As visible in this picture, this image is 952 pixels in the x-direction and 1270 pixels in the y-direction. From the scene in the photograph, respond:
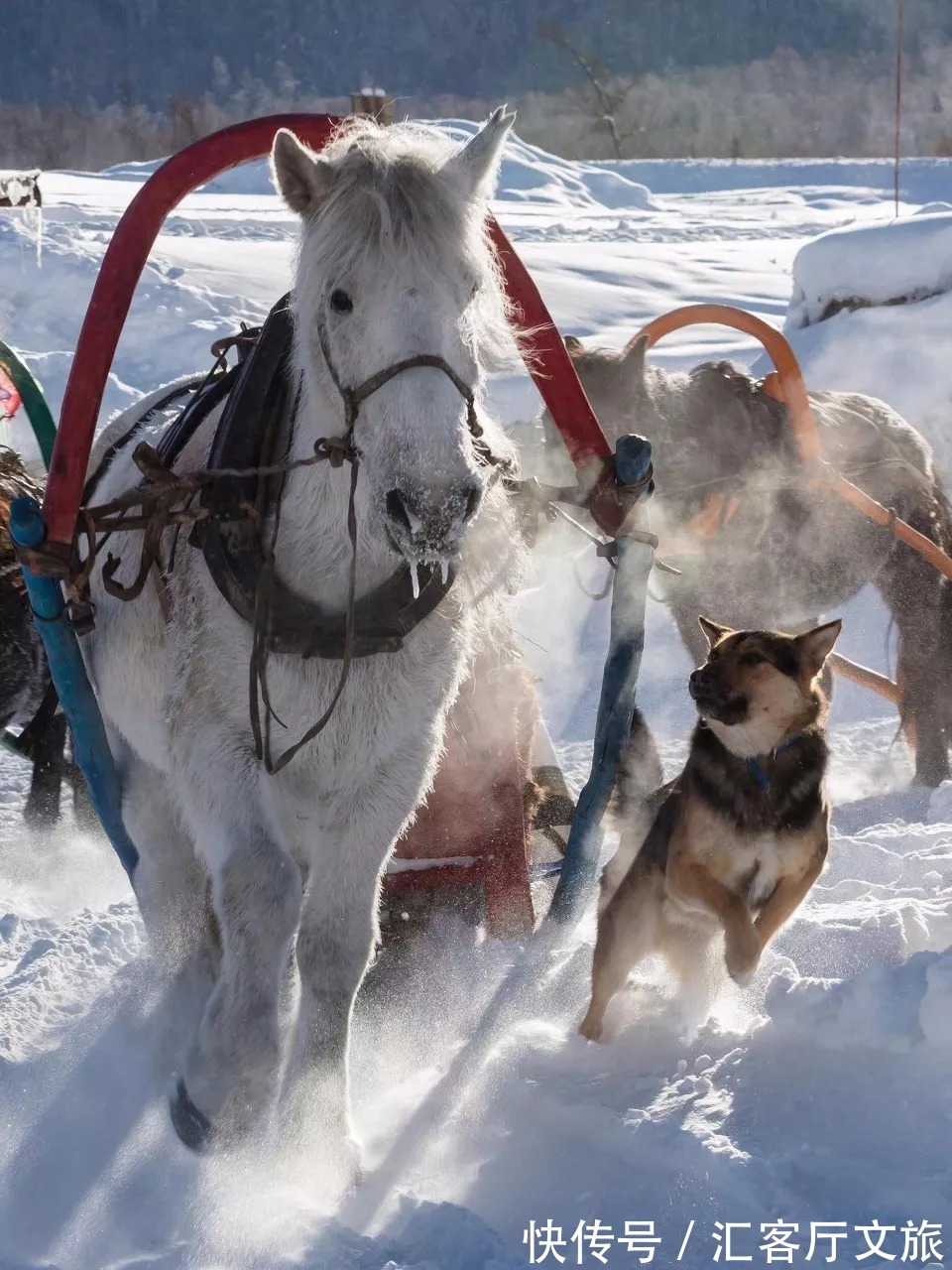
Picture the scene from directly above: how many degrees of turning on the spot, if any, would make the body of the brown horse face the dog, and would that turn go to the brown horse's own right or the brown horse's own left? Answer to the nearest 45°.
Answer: approximately 45° to the brown horse's own left

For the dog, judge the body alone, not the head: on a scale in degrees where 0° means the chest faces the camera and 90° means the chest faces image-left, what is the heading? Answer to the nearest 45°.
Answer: approximately 315°

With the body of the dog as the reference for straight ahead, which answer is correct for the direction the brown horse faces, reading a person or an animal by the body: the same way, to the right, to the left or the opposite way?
to the right

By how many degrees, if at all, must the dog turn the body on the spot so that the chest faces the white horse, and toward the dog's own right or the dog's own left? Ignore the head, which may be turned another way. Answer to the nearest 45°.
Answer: approximately 90° to the dog's own right

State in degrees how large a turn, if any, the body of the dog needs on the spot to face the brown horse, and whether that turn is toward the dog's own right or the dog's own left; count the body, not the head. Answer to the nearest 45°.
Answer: approximately 135° to the dog's own left

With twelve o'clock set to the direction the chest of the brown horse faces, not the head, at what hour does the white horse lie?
The white horse is roughly at 11 o'clock from the brown horse.
